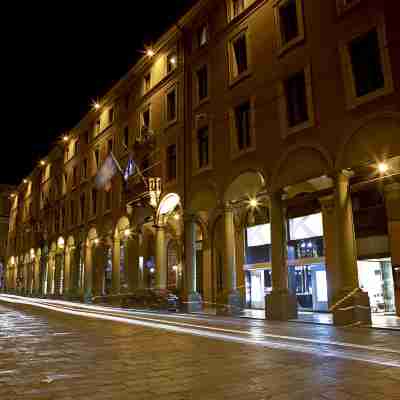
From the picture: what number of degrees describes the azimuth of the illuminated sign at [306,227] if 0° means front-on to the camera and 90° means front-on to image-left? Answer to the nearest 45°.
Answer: approximately 45°

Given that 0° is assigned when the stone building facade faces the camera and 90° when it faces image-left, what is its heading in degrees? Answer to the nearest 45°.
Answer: approximately 45°

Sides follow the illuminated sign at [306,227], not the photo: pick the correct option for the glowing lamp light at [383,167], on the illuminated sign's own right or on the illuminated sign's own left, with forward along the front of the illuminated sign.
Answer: on the illuminated sign's own left

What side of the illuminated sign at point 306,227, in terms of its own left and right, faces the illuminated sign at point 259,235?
right
